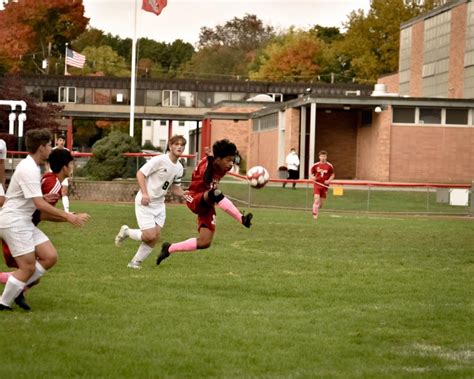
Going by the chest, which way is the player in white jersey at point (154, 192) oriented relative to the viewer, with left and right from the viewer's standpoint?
facing the viewer and to the right of the viewer

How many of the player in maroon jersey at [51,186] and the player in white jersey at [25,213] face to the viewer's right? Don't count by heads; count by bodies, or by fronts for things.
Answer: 2

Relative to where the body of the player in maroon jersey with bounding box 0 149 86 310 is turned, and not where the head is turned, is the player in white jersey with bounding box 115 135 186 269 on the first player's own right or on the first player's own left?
on the first player's own left

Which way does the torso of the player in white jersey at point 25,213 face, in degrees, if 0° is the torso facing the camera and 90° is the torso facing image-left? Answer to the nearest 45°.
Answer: approximately 270°

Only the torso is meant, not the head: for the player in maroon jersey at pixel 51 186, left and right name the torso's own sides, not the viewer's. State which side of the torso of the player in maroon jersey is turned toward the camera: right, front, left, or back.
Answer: right

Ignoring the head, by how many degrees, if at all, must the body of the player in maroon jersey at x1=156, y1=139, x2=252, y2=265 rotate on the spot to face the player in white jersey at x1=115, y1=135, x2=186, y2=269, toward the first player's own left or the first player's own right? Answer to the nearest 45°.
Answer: approximately 180°

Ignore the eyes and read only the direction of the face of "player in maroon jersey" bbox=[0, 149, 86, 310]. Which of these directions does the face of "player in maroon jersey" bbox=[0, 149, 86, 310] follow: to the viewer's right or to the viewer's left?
to the viewer's right

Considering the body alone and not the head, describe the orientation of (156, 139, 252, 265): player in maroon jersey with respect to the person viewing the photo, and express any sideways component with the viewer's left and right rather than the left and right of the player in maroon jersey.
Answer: facing to the right of the viewer

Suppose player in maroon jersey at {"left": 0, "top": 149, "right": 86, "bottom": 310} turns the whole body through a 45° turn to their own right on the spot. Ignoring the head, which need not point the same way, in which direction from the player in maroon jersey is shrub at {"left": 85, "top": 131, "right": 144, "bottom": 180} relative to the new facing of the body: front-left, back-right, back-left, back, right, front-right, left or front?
back-left

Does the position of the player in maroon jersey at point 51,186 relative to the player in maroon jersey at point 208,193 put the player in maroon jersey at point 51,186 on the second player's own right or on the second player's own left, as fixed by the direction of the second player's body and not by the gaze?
on the second player's own right

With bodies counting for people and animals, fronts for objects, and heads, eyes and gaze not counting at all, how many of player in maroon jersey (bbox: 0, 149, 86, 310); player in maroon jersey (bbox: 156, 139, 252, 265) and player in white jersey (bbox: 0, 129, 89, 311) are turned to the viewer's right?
3

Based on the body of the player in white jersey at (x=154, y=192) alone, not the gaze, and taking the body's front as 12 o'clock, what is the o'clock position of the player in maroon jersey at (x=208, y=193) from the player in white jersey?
The player in maroon jersey is roughly at 11 o'clock from the player in white jersey.
